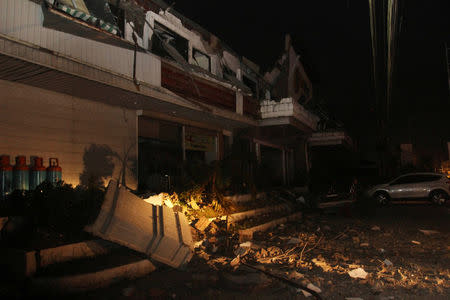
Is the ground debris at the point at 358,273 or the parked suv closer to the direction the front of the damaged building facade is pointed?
the ground debris

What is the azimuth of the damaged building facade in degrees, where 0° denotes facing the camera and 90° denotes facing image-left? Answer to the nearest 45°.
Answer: approximately 315°

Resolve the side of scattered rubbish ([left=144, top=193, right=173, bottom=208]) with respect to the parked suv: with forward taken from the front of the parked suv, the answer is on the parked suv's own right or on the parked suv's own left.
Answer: on the parked suv's own left

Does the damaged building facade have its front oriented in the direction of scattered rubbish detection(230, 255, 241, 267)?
yes

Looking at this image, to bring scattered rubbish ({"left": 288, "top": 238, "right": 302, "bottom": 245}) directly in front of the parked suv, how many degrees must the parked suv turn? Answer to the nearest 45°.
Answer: approximately 90° to its left

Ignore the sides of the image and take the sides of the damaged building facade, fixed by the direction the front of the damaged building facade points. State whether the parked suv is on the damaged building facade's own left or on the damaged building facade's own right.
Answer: on the damaged building facade's own left

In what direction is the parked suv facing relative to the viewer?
to the viewer's left

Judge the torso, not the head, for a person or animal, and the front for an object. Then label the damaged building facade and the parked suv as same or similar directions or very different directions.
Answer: very different directions

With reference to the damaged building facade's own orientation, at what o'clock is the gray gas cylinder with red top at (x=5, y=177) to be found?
The gray gas cylinder with red top is roughly at 3 o'clock from the damaged building facade.
